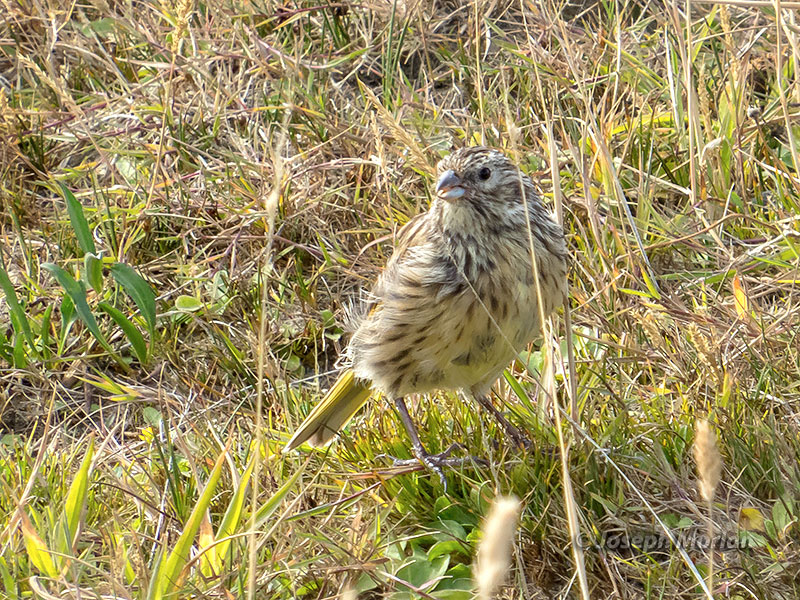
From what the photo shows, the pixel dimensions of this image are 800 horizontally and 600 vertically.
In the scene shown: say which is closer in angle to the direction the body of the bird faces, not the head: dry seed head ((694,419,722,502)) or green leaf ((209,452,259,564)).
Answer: the dry seed head

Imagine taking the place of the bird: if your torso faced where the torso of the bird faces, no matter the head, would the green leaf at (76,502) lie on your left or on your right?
on your right

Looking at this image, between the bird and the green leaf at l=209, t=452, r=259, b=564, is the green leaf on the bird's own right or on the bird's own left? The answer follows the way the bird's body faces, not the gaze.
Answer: on the bird's own right

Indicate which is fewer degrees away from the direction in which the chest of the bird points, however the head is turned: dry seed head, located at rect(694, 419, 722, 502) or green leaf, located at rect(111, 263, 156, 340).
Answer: the dry seed head

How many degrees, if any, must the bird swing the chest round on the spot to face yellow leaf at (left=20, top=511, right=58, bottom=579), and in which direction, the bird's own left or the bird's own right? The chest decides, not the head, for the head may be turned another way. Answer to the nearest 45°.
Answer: approximately 90° to the bird's own right

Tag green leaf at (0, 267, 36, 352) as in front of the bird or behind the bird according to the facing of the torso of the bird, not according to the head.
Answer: behind

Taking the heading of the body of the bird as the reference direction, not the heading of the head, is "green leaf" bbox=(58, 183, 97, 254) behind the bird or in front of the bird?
behind

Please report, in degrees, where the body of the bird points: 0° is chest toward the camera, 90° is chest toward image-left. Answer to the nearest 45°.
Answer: approximately 315°

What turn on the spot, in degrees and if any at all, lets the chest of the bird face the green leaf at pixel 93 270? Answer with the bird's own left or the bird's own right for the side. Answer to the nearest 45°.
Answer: approximately 180°

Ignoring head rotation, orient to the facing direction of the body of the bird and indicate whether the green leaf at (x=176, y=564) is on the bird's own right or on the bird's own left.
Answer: on the bird's own right

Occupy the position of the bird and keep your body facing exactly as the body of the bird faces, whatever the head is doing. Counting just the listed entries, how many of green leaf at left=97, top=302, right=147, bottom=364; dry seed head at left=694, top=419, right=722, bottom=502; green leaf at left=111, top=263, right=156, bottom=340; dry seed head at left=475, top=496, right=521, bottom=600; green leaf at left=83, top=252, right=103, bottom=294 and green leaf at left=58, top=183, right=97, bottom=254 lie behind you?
4
